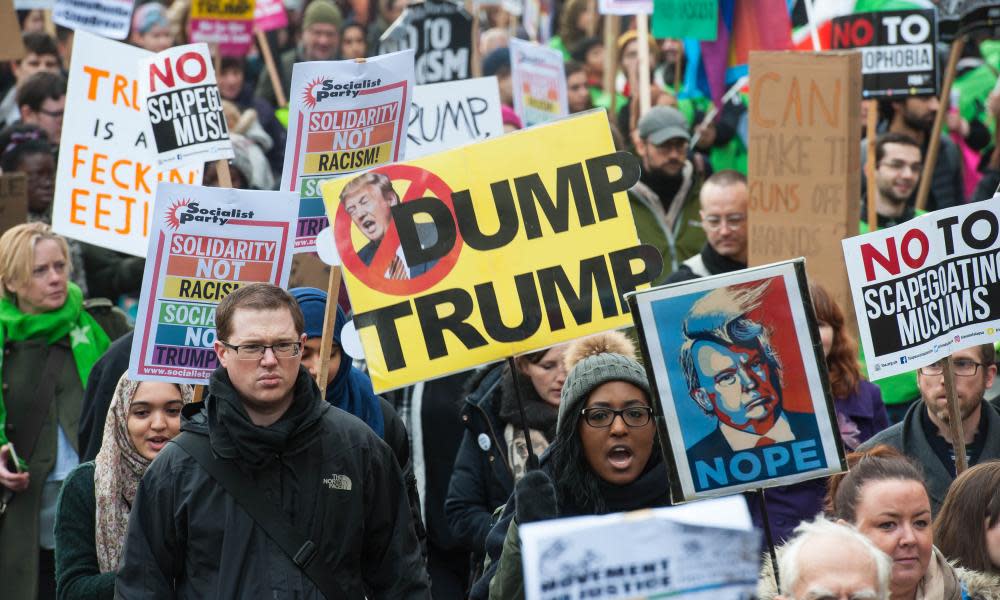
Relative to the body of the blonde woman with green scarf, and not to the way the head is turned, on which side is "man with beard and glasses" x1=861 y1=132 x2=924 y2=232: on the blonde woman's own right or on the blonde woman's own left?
on the blonde woman's own left

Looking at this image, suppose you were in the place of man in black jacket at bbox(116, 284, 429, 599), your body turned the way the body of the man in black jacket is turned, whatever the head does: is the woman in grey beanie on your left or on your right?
on your left

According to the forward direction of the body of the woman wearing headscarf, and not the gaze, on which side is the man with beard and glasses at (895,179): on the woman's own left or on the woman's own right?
on the woman's own left

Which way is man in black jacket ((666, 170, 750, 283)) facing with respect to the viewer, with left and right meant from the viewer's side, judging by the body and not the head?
facing the viewer

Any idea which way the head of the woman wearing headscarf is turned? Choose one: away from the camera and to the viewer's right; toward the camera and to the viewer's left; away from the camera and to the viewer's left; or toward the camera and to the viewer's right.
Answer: toward the camera and to the viewer's right

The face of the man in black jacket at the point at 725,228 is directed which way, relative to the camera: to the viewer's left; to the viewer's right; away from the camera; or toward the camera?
toward the camera

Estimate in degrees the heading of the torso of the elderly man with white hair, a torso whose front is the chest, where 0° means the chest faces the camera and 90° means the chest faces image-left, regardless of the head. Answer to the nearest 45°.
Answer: approximately 0°

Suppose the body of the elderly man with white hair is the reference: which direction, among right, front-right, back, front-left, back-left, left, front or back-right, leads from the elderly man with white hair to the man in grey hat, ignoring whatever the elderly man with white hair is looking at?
back

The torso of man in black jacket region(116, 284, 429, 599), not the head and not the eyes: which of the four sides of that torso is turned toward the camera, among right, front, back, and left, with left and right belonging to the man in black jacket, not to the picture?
front
